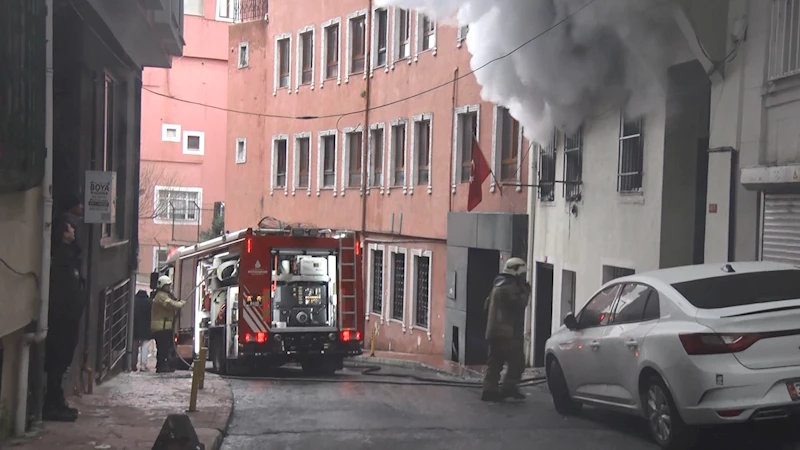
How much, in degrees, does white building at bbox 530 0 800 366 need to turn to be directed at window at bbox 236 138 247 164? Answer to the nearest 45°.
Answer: approximately 90° to its right

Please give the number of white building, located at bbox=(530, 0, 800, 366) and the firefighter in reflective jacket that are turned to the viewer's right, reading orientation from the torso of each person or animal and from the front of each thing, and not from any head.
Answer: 1

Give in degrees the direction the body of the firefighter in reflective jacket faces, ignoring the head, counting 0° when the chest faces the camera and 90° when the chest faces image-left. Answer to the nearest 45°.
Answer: approximately 270°

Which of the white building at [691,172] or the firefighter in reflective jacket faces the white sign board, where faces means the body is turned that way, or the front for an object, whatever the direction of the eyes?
the white building

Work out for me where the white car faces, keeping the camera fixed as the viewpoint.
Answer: facing away from the viewer and to the left of the viewer

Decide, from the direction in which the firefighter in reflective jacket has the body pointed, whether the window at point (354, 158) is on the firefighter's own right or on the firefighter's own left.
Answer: on the firefighter's own left
